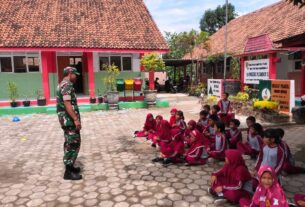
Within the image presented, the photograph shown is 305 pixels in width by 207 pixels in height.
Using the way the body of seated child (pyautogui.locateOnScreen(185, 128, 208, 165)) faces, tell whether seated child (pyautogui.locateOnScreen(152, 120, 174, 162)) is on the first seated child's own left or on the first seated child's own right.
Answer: on the first seated child's own right

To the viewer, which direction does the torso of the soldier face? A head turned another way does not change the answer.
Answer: to the viewer's right

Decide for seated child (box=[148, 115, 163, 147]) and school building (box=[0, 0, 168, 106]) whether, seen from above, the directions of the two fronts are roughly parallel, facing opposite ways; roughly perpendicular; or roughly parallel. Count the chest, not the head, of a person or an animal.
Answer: roughly perpendicular

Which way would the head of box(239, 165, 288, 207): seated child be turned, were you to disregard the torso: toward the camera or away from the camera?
toward the camera

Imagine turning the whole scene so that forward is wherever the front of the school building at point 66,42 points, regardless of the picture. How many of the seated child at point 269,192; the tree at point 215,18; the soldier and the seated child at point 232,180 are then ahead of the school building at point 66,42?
3

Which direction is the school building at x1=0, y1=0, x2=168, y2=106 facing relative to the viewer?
toward the camera

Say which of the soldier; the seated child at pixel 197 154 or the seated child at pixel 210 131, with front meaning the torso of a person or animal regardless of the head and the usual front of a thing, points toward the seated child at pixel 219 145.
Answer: the soldier

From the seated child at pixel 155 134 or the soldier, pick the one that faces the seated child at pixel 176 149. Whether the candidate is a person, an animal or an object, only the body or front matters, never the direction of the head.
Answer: the soldier

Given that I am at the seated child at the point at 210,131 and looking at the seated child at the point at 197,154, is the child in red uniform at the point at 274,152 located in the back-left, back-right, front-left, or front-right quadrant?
front-left

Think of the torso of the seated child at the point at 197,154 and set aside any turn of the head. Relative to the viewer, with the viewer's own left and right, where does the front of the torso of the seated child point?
facing the viewer and to the left of the viewer

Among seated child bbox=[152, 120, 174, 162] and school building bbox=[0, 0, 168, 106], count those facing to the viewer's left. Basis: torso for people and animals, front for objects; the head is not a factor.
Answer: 1

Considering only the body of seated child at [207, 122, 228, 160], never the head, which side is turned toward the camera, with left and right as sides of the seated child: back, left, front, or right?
left

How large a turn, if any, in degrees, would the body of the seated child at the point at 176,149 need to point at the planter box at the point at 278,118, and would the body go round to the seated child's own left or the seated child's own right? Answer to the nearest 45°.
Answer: approximately 135° to the seated child's own right

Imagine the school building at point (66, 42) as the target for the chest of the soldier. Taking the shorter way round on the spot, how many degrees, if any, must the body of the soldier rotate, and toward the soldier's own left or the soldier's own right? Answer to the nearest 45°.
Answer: approximately 90° to the soldier's own left

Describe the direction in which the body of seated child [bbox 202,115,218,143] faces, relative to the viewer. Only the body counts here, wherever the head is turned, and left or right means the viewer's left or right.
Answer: facing to the left of the viewer

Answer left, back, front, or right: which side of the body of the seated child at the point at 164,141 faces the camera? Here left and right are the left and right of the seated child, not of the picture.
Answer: left

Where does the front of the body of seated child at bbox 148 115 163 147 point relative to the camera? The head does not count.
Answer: to the viewer's left
